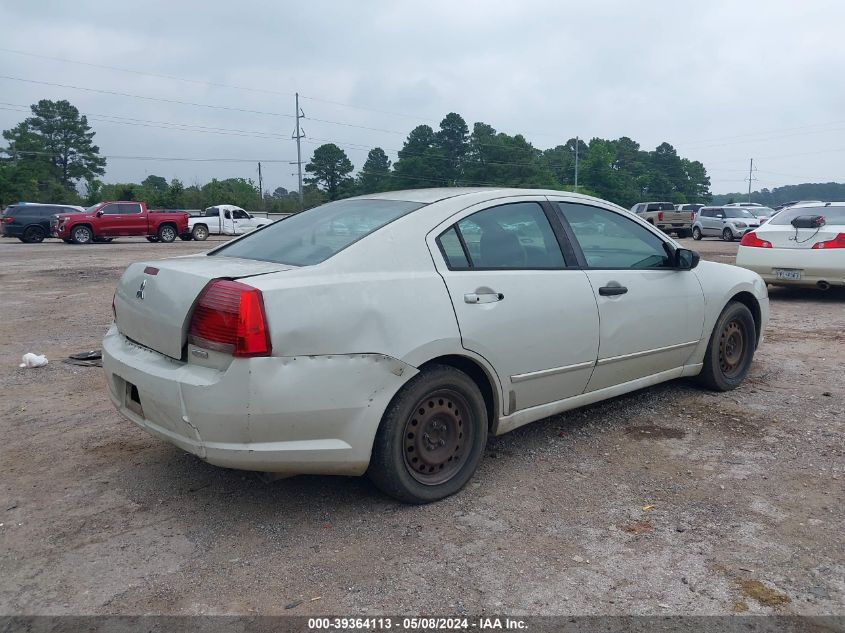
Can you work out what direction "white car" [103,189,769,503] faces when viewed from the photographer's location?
facing away from the viewer and to the right of the viewer

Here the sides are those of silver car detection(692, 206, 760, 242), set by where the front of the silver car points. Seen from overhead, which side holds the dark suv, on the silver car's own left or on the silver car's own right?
on the silver car's own right

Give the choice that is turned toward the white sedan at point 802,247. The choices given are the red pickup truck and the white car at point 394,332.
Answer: the white car

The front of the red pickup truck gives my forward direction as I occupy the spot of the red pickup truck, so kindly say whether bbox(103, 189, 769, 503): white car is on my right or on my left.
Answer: on my left

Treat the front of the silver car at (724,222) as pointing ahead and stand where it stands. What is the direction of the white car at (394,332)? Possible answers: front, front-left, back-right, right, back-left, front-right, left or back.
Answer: front-right

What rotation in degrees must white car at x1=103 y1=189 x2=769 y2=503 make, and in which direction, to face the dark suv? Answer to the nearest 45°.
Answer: approximately 90° to its left

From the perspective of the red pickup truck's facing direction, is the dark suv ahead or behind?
ahead

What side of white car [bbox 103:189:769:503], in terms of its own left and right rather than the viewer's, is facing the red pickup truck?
left

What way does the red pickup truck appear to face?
to the viewer's left
